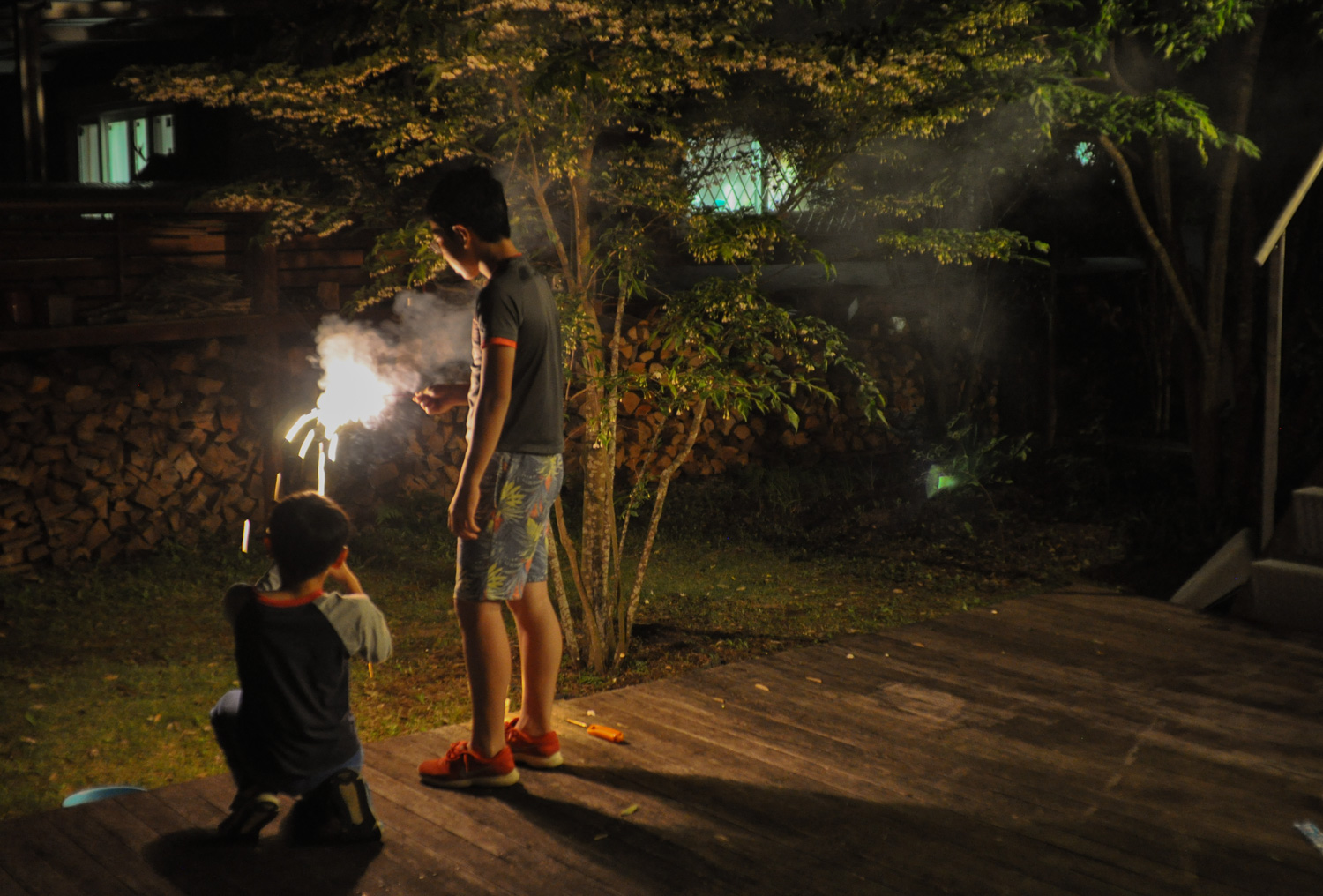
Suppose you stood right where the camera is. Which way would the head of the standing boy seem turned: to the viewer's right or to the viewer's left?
to the viewer's left

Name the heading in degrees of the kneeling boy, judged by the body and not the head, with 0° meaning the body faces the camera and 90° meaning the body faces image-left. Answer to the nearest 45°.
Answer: approximately 180°

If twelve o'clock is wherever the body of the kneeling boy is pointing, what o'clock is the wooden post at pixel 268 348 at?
The wooden post is roughly at 12 o'clock from the kneeling boy.

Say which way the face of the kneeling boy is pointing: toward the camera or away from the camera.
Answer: away from the camera

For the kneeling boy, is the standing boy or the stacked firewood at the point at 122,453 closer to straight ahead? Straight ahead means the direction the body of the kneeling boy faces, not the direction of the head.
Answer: the stacked firewood

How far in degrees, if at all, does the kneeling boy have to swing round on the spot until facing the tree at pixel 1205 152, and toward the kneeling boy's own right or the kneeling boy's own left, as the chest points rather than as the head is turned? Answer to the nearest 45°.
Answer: approximately 45° to the kneeling boy's own right

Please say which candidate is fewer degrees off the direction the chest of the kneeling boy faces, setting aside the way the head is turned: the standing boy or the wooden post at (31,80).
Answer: the wooden post

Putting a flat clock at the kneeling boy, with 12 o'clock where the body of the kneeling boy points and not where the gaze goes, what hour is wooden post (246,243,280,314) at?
The wooden post is roughly at 12 o'clock from the kneeling boy.
